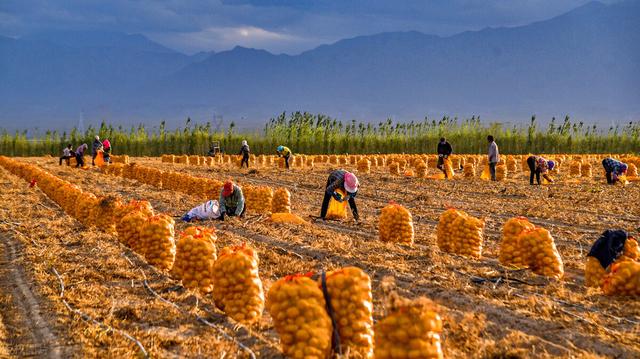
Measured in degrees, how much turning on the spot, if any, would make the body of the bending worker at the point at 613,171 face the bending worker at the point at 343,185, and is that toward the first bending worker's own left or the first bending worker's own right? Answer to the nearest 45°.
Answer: approximately 90° to the first bending worker's own right

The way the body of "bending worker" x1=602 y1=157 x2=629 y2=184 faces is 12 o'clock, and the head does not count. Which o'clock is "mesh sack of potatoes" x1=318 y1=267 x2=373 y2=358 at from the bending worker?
The mesh sack of potatoes is roughly at 3 o'clock from the bending worker.

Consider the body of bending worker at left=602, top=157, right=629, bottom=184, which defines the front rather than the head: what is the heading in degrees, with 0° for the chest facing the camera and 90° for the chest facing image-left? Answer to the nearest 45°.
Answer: approximately 270°

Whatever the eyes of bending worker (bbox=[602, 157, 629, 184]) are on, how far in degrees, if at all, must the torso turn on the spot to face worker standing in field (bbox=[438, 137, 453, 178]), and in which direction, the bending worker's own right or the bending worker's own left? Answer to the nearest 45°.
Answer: approximately 180°

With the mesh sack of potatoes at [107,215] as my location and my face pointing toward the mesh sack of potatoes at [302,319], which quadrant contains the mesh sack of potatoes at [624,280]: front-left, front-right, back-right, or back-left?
front-left

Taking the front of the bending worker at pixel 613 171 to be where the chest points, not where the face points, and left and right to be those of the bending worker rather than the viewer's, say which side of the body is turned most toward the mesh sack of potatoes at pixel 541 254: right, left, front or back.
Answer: right

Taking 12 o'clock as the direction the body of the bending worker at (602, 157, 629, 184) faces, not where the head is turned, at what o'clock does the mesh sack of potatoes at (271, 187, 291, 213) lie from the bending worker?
The mesh sack of potatoes is roughly at 4 o'clock from the bending worker.

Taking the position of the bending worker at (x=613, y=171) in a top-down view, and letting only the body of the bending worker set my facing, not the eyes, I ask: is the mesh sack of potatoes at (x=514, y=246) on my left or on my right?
on my right
